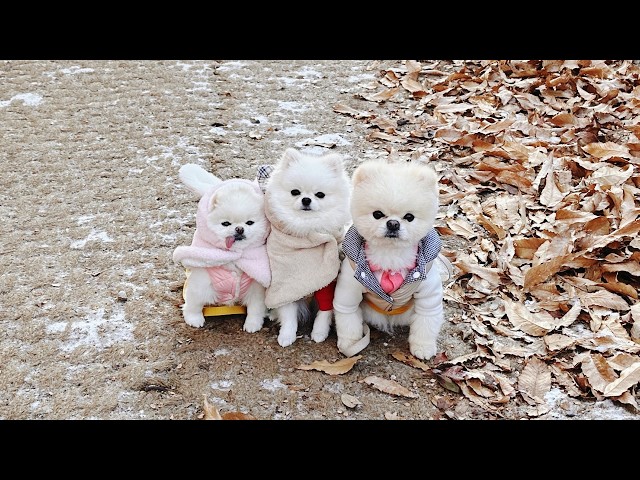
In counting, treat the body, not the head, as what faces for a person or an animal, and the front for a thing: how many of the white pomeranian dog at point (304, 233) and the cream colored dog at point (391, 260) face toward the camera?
2

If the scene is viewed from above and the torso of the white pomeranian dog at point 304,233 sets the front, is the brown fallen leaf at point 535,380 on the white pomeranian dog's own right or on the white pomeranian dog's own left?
on the white pomeranian dog's own left

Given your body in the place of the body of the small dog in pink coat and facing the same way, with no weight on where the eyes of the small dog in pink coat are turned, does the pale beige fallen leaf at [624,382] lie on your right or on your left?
on your left

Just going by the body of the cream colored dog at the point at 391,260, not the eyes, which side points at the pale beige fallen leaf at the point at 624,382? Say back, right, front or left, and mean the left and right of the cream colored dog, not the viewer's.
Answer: left

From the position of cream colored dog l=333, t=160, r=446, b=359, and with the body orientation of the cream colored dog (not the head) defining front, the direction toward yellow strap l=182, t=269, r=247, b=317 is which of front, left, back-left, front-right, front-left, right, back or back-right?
right

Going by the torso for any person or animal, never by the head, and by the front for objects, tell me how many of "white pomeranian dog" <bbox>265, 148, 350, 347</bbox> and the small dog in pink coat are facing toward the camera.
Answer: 2

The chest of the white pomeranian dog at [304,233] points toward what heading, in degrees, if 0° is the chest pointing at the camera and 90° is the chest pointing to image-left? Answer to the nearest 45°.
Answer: approximately 0°
